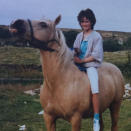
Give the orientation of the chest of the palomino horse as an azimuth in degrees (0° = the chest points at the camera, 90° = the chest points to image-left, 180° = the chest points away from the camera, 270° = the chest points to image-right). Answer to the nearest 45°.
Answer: approximately 45°
